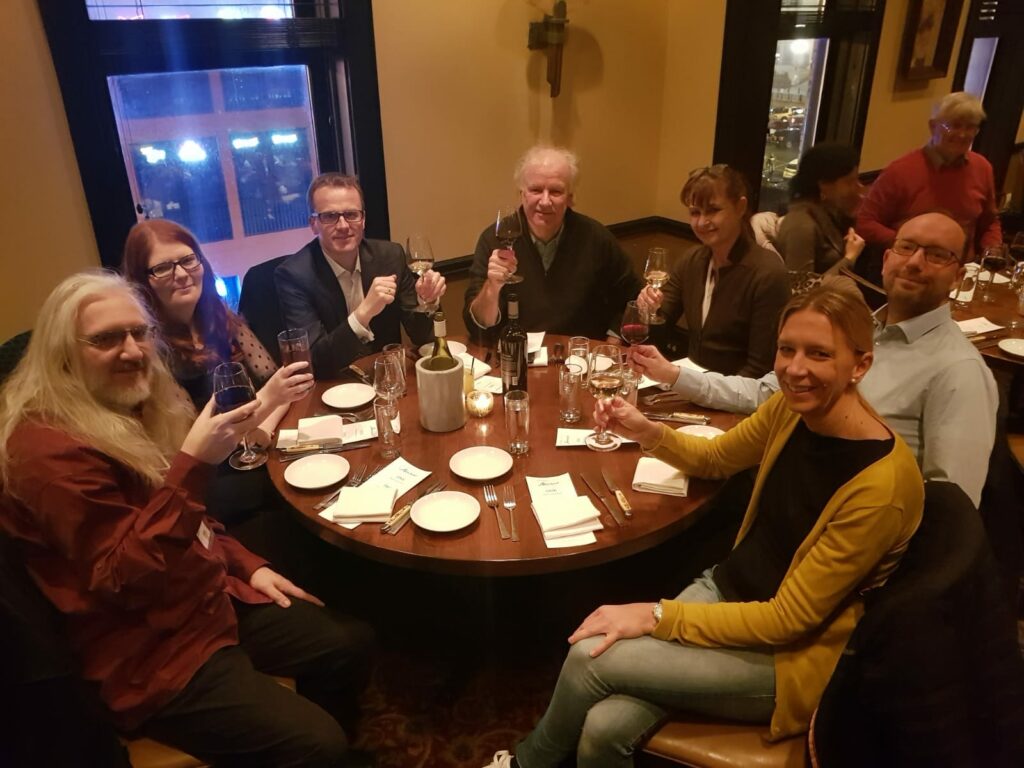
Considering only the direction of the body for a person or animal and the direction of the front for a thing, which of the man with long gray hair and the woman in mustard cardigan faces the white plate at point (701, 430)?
the man with long gray hair

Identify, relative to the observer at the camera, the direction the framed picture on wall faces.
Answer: facing the viewer and to the left of the viewer

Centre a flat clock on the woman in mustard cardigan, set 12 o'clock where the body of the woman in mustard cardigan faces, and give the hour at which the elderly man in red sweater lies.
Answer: The elderly man in red sweater is roughly at 5 o'clock from the woman in mustard cardigan.

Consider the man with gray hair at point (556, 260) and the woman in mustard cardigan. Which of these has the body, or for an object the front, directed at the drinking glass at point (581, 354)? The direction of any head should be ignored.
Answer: the man with gray hair

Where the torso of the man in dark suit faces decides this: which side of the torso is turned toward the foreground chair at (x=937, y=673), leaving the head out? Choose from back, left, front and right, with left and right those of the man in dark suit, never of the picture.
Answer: front

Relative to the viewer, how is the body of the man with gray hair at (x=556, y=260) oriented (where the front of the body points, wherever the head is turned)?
toward the camera

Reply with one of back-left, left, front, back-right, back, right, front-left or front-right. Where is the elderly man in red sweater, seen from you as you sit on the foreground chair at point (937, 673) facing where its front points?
right

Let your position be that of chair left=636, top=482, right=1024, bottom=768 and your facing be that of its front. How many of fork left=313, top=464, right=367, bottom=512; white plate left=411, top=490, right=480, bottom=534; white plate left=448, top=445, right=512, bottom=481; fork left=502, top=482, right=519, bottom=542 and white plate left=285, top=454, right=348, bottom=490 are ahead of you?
5

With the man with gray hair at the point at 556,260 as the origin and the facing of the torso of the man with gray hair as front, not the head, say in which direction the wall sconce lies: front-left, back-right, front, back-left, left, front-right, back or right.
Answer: back

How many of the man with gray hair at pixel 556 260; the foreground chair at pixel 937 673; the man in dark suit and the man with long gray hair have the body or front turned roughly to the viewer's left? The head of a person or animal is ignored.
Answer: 1

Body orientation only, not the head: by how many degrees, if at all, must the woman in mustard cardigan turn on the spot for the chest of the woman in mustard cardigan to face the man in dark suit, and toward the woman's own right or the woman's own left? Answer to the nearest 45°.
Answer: approximately 90° to the woman's own right

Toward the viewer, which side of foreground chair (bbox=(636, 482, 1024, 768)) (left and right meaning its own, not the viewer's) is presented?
left

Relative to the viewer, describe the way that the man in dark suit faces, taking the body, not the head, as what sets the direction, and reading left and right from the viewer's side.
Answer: facing the viewer and to the right of the viewer

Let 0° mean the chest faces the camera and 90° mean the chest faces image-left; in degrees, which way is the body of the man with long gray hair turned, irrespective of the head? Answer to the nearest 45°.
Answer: approximately 270°

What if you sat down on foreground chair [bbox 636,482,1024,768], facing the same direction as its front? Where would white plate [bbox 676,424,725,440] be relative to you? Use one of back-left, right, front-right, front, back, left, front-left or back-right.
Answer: front-right
